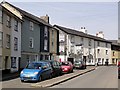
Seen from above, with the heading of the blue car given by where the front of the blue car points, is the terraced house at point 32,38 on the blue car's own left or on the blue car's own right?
on the blue car's own right

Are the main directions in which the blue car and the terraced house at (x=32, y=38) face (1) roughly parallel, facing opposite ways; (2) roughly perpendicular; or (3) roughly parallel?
roughly perpendicular

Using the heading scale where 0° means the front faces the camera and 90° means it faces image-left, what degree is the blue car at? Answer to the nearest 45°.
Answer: approximately 45°

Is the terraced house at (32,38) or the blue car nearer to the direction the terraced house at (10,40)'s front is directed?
the blue car

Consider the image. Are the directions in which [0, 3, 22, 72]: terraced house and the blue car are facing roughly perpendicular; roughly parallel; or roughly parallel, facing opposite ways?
roughly perpendicular

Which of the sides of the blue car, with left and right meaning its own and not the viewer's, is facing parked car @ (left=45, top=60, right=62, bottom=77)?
back
